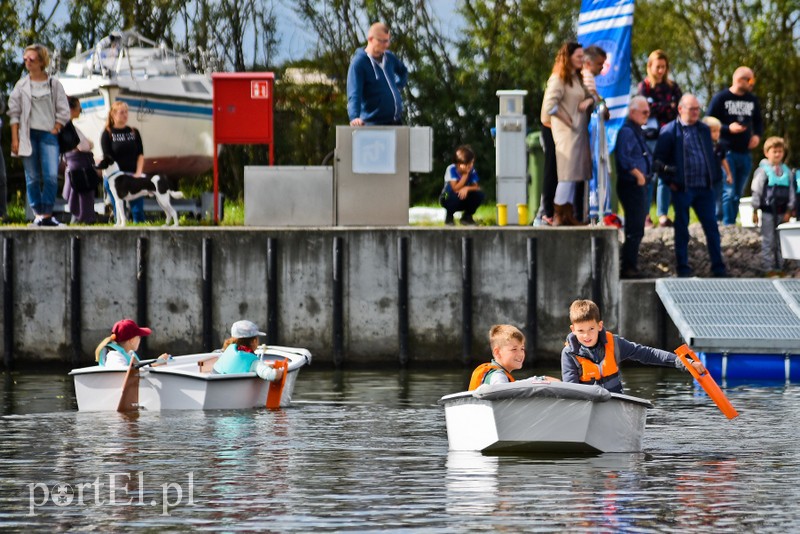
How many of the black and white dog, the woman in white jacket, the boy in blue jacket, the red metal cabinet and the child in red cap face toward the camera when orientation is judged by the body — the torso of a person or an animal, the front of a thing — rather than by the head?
3

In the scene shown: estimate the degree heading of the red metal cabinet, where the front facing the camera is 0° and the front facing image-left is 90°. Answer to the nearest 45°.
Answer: approximately 0°

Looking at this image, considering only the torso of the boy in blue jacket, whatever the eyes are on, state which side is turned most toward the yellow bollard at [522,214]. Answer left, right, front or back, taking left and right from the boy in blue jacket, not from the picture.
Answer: back

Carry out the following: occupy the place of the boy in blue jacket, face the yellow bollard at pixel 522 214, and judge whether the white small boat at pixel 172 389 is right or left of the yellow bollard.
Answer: left
